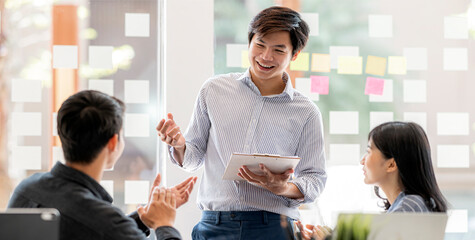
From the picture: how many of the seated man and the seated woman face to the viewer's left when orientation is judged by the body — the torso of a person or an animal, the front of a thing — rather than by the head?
1

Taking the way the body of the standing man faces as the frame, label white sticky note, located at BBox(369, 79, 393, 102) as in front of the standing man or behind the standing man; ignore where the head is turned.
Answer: behind

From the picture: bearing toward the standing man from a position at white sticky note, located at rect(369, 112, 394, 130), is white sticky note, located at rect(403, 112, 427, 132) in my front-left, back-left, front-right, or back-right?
back-left

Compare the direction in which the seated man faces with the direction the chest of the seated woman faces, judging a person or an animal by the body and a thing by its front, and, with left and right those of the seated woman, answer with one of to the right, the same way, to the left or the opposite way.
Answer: to the right

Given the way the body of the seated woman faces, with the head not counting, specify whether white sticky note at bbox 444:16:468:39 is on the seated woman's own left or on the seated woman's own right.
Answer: on the seated woman's own right

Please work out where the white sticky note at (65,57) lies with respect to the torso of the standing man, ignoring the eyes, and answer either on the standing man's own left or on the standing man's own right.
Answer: on the standing man's own right

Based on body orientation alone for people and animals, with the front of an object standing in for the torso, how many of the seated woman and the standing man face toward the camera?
1

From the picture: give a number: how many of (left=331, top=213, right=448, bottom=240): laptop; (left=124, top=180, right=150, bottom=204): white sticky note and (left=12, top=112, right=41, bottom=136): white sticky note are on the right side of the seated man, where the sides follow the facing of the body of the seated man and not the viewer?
1

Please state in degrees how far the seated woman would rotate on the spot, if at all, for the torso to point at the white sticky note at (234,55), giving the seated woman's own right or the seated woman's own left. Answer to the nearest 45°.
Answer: approximately 45° to the seated woman's own right

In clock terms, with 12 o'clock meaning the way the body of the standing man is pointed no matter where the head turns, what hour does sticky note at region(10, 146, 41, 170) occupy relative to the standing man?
The sticky note is roughly at 4 o'clock from the standing man.

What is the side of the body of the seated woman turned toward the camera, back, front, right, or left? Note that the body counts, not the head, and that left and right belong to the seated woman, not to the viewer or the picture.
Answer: left

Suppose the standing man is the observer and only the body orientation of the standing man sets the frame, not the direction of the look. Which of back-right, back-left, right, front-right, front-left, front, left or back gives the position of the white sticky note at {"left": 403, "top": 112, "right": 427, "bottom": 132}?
back-left

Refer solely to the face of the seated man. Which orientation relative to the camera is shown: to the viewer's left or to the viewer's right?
to the viewer's right

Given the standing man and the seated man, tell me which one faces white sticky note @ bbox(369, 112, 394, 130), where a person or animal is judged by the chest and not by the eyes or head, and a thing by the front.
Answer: the seated man

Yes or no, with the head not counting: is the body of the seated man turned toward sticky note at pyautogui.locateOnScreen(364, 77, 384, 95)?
yes

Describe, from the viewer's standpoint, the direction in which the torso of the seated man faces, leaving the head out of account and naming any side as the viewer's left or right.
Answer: facing away from the viewer and to the right of the viewer
